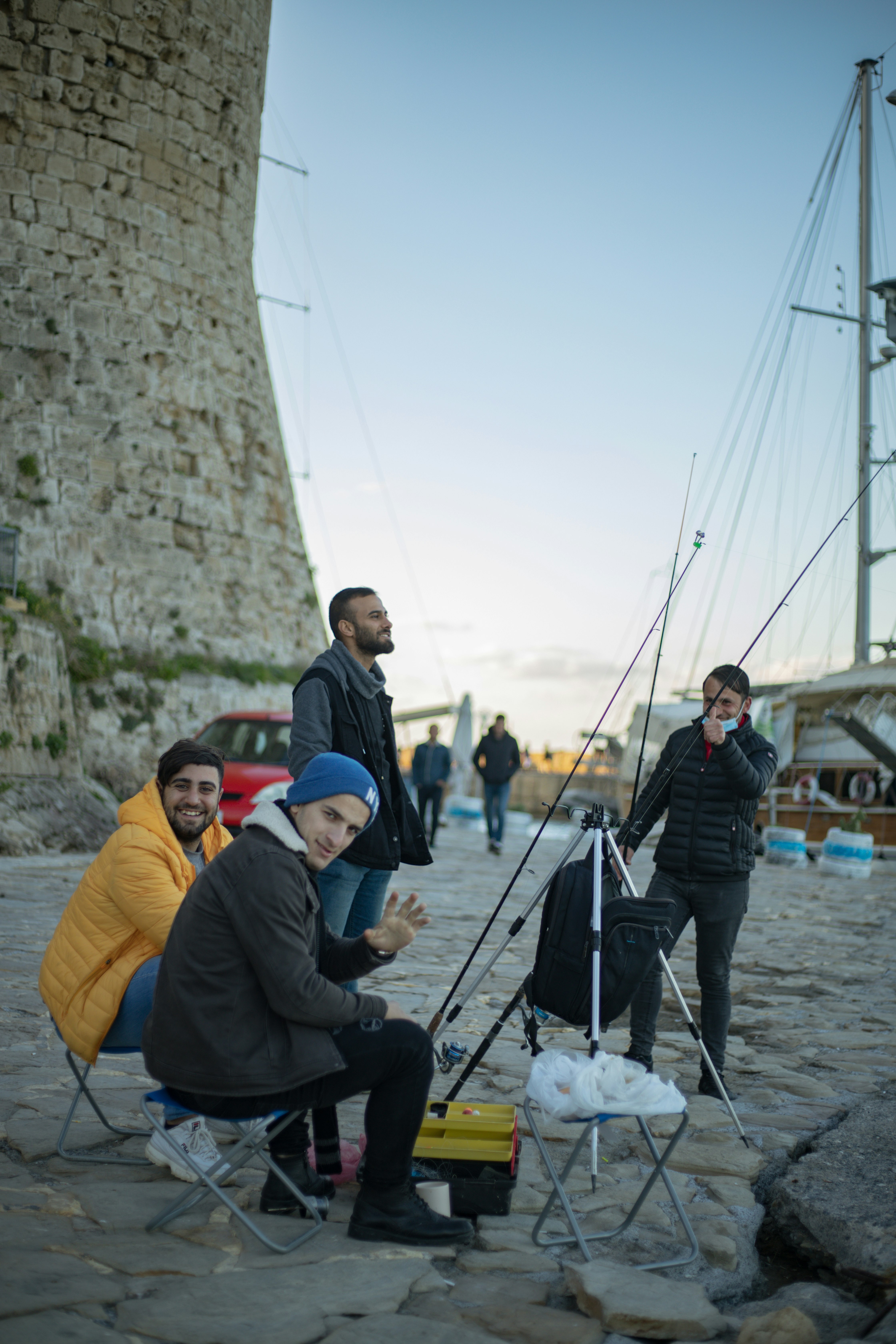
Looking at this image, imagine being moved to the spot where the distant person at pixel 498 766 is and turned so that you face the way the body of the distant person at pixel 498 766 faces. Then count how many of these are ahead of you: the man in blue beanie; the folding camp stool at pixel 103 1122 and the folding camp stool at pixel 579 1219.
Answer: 3

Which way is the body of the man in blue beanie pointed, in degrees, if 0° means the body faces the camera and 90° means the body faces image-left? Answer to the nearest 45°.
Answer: approximately 270°

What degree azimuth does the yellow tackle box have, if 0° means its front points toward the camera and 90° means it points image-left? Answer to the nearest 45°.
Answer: approximately 0°

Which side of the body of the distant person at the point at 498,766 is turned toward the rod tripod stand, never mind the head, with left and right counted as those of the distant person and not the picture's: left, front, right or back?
front

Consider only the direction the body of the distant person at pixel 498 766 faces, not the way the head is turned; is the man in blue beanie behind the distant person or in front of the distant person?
in front

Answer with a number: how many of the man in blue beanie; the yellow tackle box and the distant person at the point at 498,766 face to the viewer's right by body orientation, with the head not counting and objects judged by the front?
1

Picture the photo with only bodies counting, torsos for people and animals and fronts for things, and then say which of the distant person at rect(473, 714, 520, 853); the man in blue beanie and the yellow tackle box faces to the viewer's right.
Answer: the man in blue beanie

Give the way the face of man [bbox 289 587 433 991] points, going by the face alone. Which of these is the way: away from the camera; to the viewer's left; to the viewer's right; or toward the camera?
to the viewer's right

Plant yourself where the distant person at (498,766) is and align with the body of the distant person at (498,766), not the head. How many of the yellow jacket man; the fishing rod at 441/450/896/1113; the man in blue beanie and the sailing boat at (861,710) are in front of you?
3

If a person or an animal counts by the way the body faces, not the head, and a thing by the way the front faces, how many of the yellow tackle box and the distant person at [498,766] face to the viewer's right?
0

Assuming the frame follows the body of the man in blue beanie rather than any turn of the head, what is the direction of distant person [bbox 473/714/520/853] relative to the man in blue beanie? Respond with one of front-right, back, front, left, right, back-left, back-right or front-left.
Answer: left
